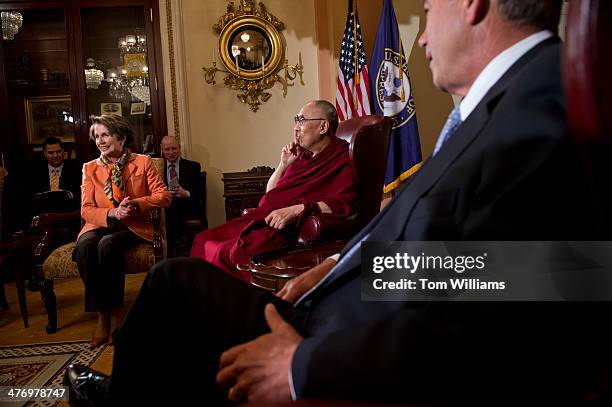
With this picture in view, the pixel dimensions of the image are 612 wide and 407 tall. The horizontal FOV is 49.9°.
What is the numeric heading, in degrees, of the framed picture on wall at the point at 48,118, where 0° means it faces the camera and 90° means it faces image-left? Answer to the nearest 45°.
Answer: approximately 0°

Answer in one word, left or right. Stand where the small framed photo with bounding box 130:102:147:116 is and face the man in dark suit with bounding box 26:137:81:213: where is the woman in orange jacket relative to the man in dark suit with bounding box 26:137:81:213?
left

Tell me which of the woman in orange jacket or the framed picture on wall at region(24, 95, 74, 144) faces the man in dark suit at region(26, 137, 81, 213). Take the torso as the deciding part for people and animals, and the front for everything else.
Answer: the framed picture on wall

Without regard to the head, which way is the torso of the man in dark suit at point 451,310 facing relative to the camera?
to the viewer's left

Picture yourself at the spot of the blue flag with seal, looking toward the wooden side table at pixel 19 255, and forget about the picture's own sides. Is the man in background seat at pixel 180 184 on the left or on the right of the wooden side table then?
right

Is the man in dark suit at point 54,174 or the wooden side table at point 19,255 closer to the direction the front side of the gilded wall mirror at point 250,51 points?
the wooden side table

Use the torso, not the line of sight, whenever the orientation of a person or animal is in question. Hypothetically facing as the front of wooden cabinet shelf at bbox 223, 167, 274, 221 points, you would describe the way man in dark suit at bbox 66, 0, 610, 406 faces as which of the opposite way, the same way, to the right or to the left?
to the right

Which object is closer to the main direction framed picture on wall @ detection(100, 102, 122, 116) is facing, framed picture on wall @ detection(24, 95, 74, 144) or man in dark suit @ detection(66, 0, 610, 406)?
the man in dark suit
